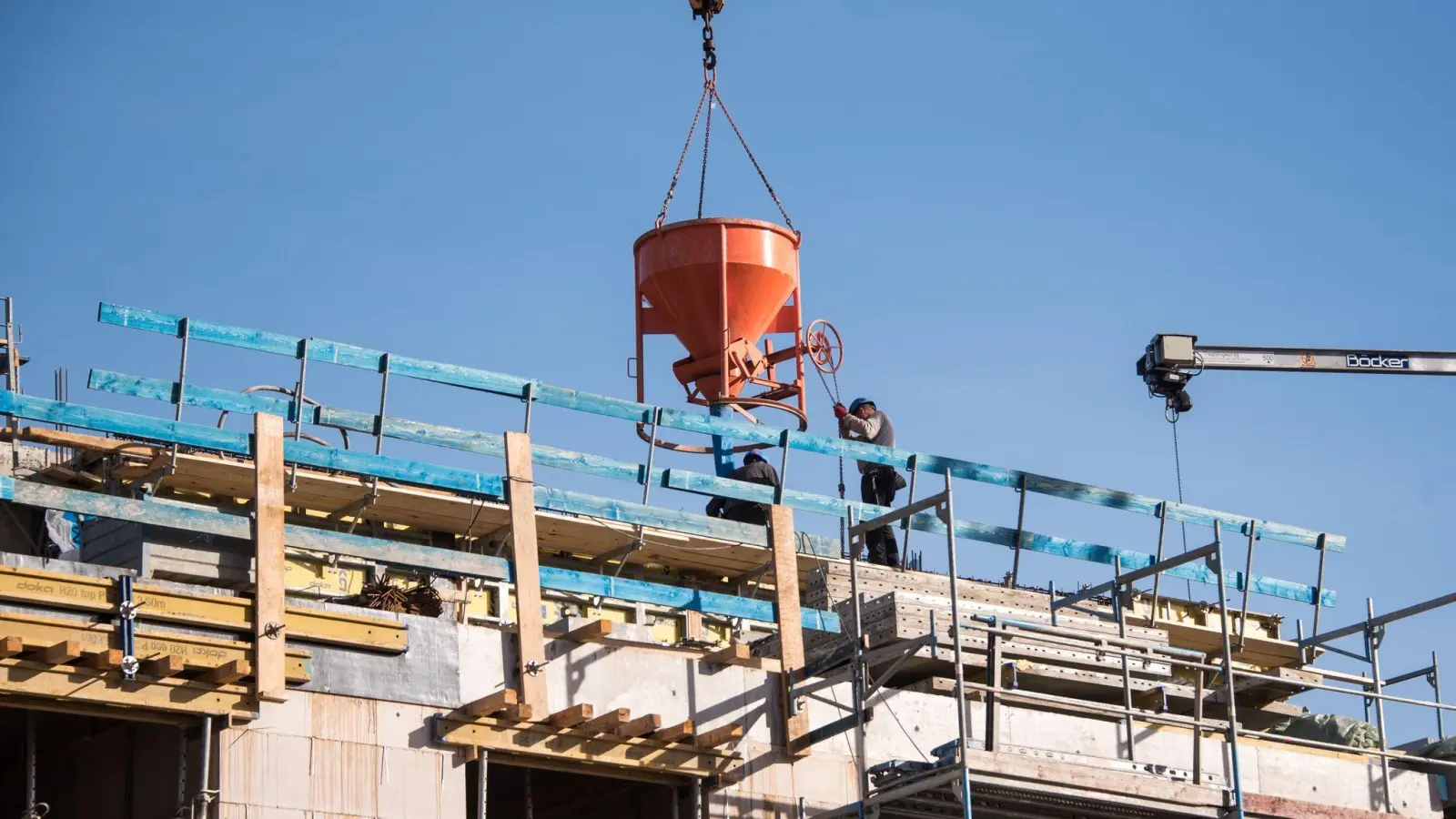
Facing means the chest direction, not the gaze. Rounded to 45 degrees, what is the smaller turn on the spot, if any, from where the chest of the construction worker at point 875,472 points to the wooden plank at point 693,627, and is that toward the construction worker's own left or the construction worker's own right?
approximately 45° to the construction worker's own left

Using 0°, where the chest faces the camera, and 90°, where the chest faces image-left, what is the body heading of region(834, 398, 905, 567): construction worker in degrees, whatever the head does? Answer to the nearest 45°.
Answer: approximately 90°
